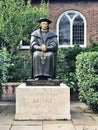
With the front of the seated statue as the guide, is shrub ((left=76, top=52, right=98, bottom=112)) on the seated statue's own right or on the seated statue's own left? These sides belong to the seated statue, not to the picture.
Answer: on the seated statue's own left

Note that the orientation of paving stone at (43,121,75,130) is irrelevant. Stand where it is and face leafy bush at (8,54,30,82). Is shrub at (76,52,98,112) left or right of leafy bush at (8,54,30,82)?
right

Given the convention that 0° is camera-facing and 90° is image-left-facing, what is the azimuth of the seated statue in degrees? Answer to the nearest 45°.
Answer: approximately 0°

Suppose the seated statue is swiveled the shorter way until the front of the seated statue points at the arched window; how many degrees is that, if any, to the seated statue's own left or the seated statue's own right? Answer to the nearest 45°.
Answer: approximately 180°

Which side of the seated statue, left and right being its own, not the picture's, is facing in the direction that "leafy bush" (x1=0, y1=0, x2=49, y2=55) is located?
back
